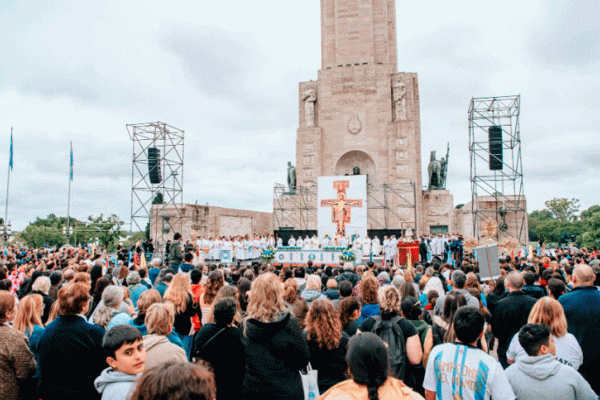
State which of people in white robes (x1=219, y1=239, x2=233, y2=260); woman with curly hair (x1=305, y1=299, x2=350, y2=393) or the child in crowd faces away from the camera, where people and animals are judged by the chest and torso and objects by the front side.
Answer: the woman with curly hair

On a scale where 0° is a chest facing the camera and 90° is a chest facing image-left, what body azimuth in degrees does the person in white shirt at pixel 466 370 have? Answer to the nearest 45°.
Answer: approximately 180°

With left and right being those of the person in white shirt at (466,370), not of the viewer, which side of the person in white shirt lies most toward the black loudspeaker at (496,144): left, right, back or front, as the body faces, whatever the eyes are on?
front

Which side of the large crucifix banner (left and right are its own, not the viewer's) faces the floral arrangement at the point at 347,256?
front

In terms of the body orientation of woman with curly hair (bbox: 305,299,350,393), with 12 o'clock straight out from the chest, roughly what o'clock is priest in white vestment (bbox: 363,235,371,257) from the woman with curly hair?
The priest in white vestment is roughly at 12 o'clock from the woman with curly hair.

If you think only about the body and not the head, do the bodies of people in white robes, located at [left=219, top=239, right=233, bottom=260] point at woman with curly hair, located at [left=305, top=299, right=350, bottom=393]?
yes

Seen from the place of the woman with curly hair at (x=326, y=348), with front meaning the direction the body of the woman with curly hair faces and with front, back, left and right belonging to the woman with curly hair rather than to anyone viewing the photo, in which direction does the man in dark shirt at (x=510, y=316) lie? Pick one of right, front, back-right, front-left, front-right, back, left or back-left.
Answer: front-right

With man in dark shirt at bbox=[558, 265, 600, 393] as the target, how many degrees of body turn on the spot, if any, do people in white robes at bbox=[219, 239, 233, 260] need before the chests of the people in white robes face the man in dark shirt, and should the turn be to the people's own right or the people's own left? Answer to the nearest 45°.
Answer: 0° — they already face them

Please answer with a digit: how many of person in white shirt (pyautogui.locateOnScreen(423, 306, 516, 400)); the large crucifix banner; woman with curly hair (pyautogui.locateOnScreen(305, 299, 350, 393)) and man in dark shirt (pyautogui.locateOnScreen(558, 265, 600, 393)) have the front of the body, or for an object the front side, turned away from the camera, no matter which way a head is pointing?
3

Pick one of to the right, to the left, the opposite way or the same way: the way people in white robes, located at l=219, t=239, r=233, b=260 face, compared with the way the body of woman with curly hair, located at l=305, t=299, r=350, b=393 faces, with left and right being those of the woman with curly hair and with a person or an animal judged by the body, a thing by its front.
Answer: the opposite way

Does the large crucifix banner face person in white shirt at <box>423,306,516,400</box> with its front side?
yes

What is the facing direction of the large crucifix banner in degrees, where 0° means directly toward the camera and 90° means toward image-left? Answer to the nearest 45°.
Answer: approximately 0°

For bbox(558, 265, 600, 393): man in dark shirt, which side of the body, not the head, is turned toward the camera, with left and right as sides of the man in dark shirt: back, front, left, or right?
back

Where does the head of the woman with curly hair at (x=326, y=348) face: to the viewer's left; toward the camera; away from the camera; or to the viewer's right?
away from the camera

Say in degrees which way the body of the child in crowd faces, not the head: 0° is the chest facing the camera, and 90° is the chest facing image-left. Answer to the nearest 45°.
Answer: approximately 315°
